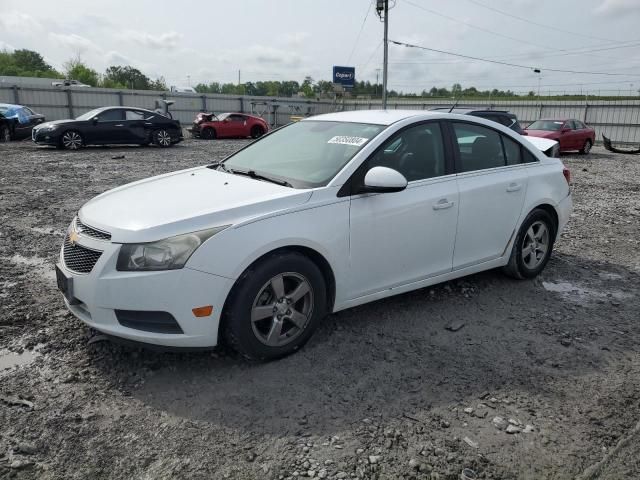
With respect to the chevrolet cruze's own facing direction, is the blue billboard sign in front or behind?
behind

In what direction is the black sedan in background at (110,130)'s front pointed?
to the viewer's left

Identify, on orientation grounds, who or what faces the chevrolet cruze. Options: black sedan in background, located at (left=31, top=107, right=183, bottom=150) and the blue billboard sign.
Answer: the blue billboard sign

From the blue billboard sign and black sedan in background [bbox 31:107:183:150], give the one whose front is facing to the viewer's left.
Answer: the black sedan in background

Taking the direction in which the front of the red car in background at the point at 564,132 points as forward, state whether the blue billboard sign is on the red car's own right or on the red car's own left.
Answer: on the red car's own right

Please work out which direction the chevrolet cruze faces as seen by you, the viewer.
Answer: facing the viewer and to the left of the viewer

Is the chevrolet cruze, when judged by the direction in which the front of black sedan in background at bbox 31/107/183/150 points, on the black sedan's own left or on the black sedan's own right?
on the black sedan's own left

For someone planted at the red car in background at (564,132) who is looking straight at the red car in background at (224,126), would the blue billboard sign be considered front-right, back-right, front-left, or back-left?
front-right

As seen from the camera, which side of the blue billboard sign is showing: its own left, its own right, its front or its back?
front

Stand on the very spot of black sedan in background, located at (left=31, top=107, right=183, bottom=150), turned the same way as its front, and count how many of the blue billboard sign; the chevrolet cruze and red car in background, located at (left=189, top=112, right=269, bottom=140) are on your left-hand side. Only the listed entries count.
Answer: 1

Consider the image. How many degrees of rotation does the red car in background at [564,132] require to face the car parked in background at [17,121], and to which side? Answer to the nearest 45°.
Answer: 0° — it already faces it

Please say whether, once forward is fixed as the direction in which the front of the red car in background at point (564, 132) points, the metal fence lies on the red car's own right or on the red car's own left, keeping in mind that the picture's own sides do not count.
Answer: on the red car's own right

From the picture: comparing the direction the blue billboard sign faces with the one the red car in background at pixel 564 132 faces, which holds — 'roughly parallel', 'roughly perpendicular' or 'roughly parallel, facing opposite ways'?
roughly perpendicular

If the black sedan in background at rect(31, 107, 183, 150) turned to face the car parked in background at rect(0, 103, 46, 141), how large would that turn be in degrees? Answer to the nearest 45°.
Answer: approximately 45° to its right

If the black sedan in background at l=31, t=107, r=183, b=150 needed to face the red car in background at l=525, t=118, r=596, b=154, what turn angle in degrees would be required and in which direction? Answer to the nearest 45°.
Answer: approximately 180°

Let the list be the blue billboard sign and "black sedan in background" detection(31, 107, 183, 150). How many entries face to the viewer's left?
1
